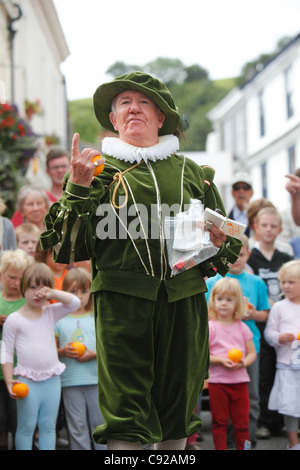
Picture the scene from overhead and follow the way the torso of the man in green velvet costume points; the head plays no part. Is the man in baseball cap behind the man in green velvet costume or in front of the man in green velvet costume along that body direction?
behind

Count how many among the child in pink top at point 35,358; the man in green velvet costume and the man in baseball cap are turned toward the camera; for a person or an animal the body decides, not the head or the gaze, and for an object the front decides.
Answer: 3

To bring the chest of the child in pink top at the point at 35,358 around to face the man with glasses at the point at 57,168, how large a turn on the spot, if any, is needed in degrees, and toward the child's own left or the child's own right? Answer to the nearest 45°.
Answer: approximately 180°

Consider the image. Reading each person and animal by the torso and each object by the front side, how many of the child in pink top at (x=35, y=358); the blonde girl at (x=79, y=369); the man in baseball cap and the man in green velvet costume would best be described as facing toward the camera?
4

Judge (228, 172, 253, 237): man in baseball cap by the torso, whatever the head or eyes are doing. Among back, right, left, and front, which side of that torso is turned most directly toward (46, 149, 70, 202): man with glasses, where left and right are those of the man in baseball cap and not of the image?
right
